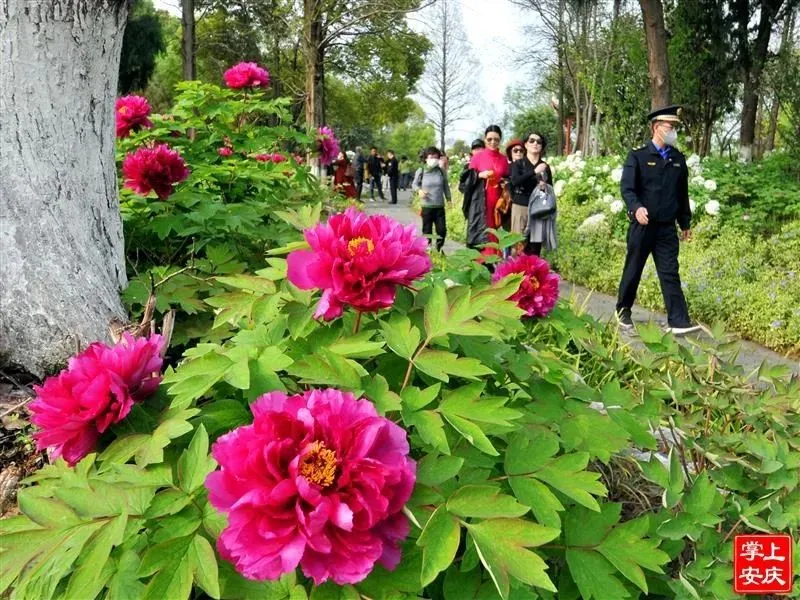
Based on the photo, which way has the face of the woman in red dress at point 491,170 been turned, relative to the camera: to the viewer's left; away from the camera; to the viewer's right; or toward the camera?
toward the camera

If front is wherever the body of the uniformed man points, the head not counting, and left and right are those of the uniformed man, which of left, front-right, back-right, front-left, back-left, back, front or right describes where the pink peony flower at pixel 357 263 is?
front-right

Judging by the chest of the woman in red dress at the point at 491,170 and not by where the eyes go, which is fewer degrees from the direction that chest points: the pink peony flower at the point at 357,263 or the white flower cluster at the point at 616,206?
the pink peony flower

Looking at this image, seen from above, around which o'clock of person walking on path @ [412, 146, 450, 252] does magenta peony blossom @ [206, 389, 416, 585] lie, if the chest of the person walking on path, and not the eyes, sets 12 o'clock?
The magenta peony blossom is roughly at 12 o'clock from the person walking on path.

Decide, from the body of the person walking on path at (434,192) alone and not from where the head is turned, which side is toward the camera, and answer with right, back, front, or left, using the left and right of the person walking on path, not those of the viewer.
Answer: front

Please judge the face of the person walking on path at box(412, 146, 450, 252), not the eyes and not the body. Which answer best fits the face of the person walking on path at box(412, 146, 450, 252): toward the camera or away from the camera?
toward the camera

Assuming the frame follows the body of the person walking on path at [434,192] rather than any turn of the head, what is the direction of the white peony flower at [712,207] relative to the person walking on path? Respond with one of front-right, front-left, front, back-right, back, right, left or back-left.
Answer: left

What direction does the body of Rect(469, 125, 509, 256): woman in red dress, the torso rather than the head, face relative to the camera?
toward the camera

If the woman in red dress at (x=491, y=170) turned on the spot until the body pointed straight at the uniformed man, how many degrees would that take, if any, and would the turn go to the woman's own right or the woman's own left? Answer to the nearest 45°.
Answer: approximately 45° to the woman's own left

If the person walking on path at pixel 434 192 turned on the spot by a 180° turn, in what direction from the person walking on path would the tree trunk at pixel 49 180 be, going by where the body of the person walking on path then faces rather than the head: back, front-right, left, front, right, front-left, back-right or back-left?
back

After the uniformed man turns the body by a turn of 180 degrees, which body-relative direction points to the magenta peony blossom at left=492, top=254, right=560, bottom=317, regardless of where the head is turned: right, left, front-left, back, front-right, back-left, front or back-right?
back-left

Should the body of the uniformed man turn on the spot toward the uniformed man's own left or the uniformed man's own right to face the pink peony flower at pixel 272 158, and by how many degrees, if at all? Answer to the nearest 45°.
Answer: approximately 90° to the uniformed man's own right

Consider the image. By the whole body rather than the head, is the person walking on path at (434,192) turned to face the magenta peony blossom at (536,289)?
yes
